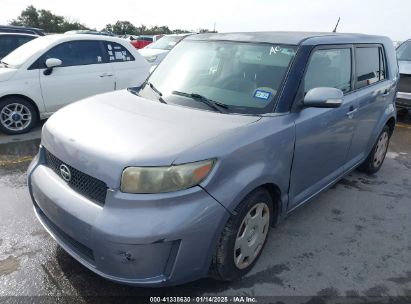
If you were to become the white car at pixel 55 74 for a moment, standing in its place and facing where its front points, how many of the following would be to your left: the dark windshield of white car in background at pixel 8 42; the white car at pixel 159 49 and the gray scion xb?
1

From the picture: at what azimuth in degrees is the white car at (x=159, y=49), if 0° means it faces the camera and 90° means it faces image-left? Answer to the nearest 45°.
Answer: approximately 45°

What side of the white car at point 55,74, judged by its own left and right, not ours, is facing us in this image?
left

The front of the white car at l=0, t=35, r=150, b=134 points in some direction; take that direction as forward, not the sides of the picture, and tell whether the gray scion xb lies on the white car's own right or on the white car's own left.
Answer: on the white car's own left

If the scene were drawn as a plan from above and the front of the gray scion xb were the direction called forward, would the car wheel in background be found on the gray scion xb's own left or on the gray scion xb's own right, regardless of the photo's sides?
on the gray scion xb's own right

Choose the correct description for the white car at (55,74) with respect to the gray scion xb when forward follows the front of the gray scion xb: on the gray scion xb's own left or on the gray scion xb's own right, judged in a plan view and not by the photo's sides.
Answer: on the gray scion xb's own right

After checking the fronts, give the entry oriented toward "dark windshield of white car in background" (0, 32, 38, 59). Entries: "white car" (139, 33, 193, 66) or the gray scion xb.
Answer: the white car

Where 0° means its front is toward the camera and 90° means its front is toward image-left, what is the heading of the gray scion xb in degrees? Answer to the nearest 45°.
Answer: approximately 45°

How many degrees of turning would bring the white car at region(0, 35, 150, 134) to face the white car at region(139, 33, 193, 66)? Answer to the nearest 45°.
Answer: approximately 135° to its right
